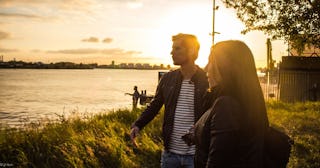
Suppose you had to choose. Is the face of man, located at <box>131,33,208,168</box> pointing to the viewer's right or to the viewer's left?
to the viewer's left

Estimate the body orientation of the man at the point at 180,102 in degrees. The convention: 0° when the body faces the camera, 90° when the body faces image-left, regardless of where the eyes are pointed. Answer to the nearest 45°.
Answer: approximately 0°

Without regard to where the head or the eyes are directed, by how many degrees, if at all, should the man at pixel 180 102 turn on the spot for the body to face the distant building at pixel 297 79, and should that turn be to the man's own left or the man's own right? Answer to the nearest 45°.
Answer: approximately 180°

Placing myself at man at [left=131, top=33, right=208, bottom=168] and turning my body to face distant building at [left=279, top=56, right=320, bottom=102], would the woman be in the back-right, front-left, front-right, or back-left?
back-right

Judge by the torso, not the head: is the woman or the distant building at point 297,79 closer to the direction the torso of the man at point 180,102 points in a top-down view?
the woman

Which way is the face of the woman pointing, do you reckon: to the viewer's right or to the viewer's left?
to the viewer's left

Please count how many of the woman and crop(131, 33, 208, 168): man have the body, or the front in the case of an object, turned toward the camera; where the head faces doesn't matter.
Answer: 1
